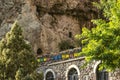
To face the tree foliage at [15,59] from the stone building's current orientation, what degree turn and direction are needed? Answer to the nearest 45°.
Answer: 0° — it already faces it

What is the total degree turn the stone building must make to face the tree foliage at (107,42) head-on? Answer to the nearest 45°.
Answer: approximately 45° to its left

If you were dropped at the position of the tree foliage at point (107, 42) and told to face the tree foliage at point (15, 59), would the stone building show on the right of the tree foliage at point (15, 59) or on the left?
right

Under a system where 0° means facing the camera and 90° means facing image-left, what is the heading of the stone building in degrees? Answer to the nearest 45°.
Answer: approximately 45°
